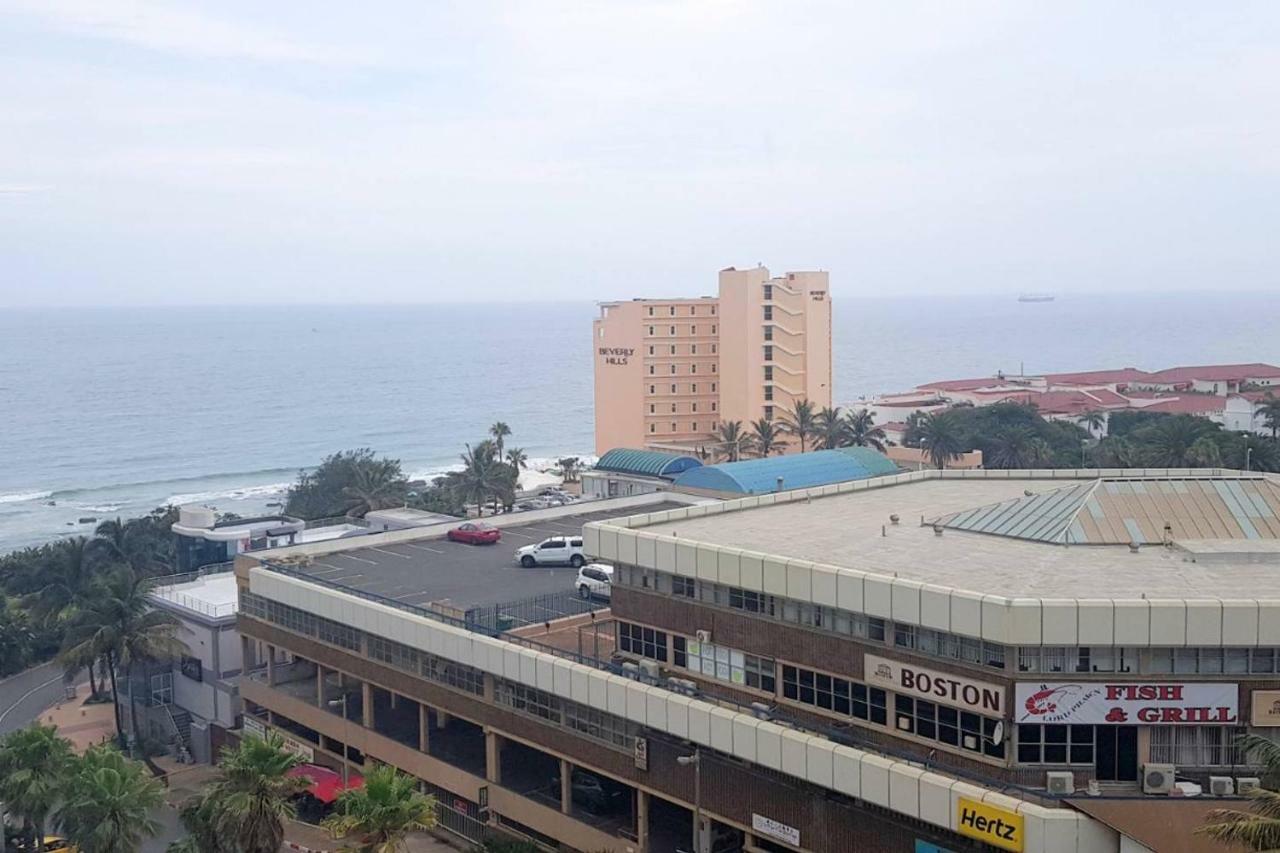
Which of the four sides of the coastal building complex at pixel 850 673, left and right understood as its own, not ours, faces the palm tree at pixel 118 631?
right

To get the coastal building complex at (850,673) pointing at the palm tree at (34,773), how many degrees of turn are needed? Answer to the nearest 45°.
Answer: approximately 45° to its right

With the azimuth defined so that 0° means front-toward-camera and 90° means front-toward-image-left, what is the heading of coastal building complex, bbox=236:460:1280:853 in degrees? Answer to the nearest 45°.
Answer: approximately 45°

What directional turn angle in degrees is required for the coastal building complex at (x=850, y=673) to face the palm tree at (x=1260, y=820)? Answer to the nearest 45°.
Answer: approximately 90° to its left

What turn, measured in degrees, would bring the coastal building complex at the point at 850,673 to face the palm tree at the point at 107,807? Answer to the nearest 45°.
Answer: approximately 45° to its right
